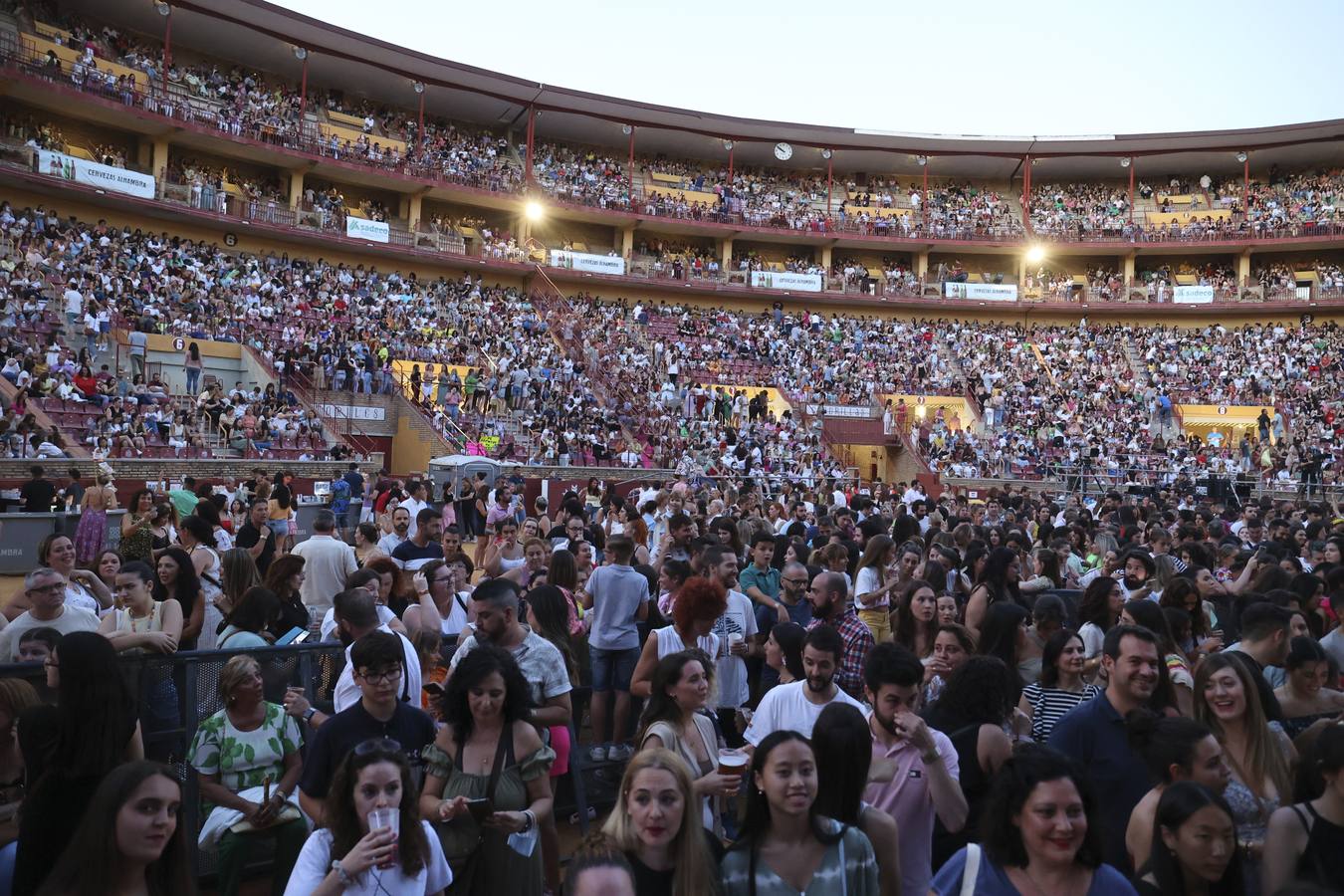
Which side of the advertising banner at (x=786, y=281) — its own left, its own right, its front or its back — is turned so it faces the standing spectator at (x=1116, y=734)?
front

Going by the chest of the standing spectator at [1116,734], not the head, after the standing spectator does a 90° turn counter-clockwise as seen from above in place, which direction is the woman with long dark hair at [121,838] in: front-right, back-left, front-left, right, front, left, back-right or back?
back

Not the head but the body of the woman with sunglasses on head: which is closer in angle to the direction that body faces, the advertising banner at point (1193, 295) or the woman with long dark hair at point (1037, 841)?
the woman with long dark hair

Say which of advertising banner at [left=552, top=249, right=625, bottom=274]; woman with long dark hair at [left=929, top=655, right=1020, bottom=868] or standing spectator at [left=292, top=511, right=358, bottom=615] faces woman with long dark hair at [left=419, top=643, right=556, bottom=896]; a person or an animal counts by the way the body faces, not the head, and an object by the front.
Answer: the advertising banner

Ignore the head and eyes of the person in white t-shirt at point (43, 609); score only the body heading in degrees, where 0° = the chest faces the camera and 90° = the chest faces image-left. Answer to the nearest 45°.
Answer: approximately 0°

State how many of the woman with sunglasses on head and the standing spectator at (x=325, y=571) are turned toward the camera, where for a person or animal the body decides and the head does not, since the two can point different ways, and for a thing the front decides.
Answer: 1

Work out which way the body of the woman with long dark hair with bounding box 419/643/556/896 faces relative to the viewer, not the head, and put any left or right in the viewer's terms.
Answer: facing the viewer

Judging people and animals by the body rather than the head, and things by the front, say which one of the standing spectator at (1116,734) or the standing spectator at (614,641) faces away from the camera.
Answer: the standing spectator at (614,641)

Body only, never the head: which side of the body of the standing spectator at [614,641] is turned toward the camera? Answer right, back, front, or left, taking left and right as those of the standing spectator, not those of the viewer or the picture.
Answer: back

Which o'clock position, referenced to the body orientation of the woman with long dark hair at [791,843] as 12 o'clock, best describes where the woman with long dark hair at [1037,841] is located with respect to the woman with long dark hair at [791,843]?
the woman with long dark hair at [1037,841] is roughly at 9 o'clock from the woman with long dark hair at [791,843].

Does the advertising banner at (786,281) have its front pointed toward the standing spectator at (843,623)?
yes

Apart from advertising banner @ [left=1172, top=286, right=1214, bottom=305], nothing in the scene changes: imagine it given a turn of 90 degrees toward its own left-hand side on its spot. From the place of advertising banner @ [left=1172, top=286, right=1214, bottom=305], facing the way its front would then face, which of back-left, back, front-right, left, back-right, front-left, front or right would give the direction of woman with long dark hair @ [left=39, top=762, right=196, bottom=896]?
right

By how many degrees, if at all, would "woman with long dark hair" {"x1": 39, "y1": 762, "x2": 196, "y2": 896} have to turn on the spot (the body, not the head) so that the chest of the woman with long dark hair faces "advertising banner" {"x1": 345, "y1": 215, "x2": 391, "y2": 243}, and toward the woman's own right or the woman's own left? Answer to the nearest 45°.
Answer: approximately 135° to the woman's own left

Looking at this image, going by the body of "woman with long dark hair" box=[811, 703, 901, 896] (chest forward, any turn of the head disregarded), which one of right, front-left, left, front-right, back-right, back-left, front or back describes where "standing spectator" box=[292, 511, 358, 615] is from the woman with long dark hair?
front-left

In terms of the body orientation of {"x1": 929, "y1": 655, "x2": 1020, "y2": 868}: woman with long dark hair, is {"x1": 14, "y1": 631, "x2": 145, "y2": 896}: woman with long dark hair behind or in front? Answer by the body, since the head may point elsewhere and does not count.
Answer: behind

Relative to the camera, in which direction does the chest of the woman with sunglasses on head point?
toward the camera

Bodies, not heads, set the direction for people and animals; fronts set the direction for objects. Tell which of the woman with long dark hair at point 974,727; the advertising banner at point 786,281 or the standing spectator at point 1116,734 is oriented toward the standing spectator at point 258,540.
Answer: the advertising banner
